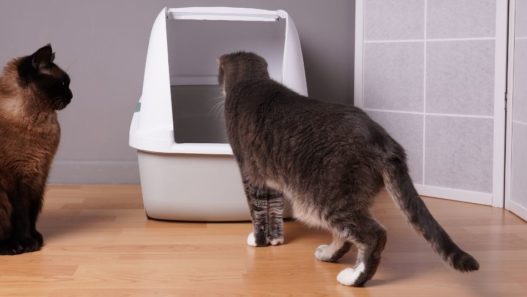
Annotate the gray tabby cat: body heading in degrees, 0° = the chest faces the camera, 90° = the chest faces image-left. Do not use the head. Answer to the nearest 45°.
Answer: approximately 135°

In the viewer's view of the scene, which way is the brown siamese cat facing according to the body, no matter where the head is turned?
to the viewer's right

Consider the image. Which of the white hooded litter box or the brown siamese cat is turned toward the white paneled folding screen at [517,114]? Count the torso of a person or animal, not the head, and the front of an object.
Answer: the brown siamese cat

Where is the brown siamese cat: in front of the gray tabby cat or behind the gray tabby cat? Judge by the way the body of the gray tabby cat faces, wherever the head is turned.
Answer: in front

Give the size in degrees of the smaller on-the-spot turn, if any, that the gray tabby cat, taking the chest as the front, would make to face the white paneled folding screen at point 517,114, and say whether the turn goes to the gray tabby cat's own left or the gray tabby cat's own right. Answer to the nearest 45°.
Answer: approximately 90° to the gray tabby cat's own right

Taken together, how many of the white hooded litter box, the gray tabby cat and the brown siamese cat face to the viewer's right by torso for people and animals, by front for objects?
1

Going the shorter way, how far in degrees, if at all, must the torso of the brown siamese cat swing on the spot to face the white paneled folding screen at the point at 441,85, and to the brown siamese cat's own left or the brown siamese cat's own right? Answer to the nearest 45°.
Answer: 0° — it already faces it

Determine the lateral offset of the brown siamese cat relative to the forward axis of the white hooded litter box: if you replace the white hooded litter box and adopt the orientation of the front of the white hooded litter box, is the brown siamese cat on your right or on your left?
on your right

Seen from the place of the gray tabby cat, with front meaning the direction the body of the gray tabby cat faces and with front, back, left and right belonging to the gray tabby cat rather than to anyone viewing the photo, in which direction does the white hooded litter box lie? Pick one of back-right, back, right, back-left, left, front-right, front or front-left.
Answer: front

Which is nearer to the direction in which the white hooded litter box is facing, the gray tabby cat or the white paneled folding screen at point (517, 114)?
the gray tabby cat

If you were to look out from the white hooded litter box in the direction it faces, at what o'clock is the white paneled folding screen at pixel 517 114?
The white paneled folding screen is roughly at 9 o'clock from the white hooded litter box.

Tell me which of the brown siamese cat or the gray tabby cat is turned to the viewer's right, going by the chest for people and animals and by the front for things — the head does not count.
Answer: the brown siamese cat

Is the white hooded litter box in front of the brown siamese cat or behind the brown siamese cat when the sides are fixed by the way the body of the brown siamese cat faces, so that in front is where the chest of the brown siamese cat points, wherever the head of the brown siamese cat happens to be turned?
in front

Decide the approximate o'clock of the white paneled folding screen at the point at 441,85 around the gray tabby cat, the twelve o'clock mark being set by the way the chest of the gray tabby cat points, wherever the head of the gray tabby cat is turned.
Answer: The white paneled folding screen is roughly at 2 o'clock from the gray tabby cat.
